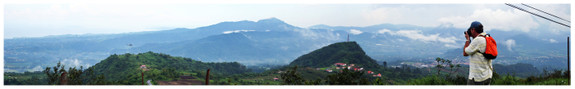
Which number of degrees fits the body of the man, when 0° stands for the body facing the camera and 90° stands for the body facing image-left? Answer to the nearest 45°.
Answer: approximately 90°

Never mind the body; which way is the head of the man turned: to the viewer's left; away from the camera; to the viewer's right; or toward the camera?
to the viewer's left
